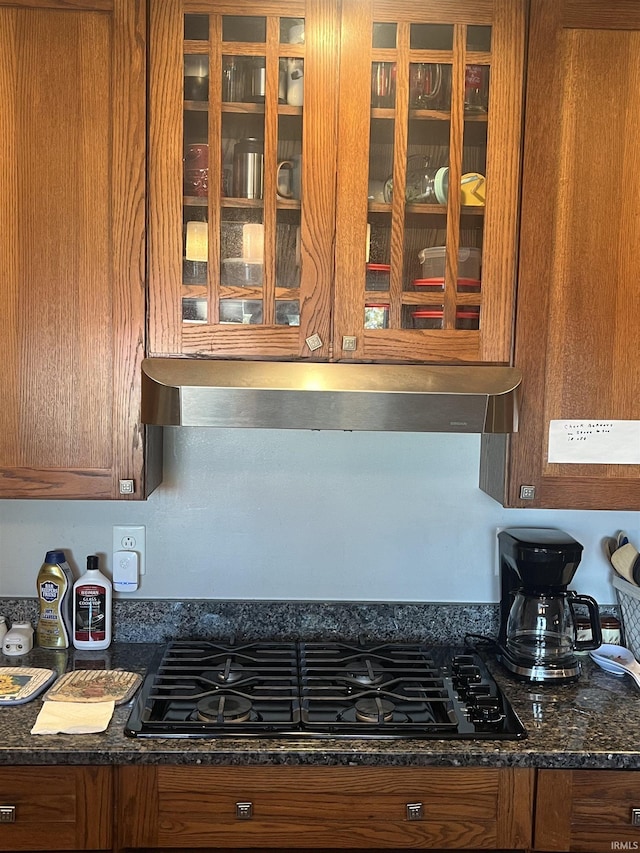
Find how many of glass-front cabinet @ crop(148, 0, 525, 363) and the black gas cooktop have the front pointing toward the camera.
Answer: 2

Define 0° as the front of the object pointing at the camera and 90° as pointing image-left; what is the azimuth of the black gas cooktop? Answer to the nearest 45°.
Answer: approximately 0°
